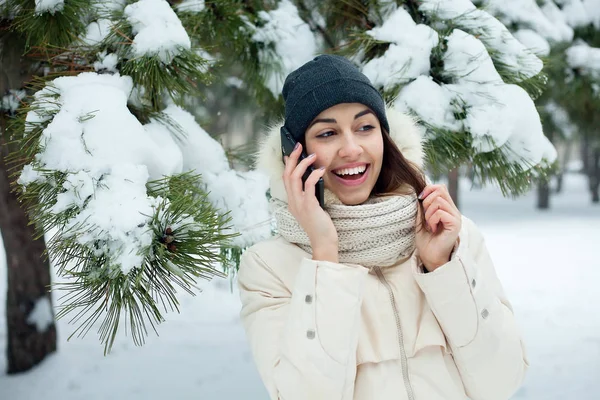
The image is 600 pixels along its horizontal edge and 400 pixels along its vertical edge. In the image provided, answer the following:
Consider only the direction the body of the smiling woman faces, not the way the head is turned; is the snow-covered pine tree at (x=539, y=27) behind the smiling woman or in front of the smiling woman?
behind

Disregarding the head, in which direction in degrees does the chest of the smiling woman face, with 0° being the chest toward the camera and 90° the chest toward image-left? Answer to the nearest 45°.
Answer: approximately 0°

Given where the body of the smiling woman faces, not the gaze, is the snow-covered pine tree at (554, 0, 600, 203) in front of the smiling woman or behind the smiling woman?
behind

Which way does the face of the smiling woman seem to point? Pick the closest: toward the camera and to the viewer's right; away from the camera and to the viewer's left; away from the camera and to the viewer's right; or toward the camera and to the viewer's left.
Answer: toward the camera and to the viewer's right

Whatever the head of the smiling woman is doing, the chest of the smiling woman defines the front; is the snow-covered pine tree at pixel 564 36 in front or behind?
behind
